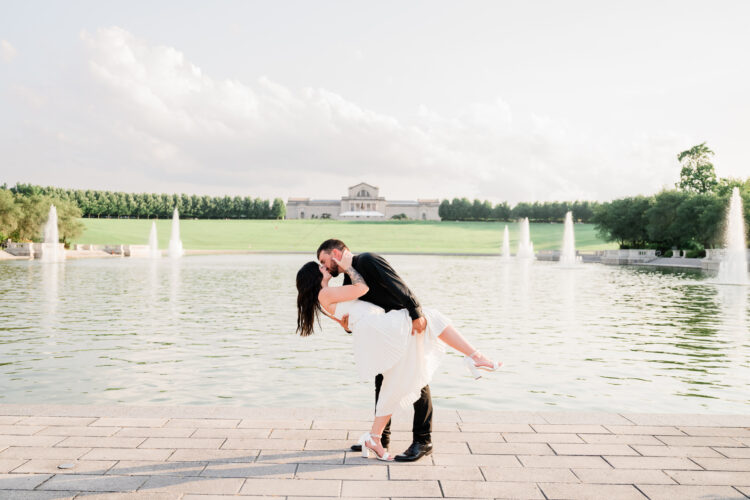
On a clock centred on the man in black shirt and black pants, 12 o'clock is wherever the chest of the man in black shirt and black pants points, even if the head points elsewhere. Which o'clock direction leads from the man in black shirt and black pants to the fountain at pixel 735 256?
The fountain is roughly at 4 o'clock from the man in black shirt and black pants.

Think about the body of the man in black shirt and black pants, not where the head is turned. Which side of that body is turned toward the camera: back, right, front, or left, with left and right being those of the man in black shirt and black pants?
left

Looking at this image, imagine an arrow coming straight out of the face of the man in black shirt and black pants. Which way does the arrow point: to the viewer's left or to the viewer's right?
to the viewer's left
